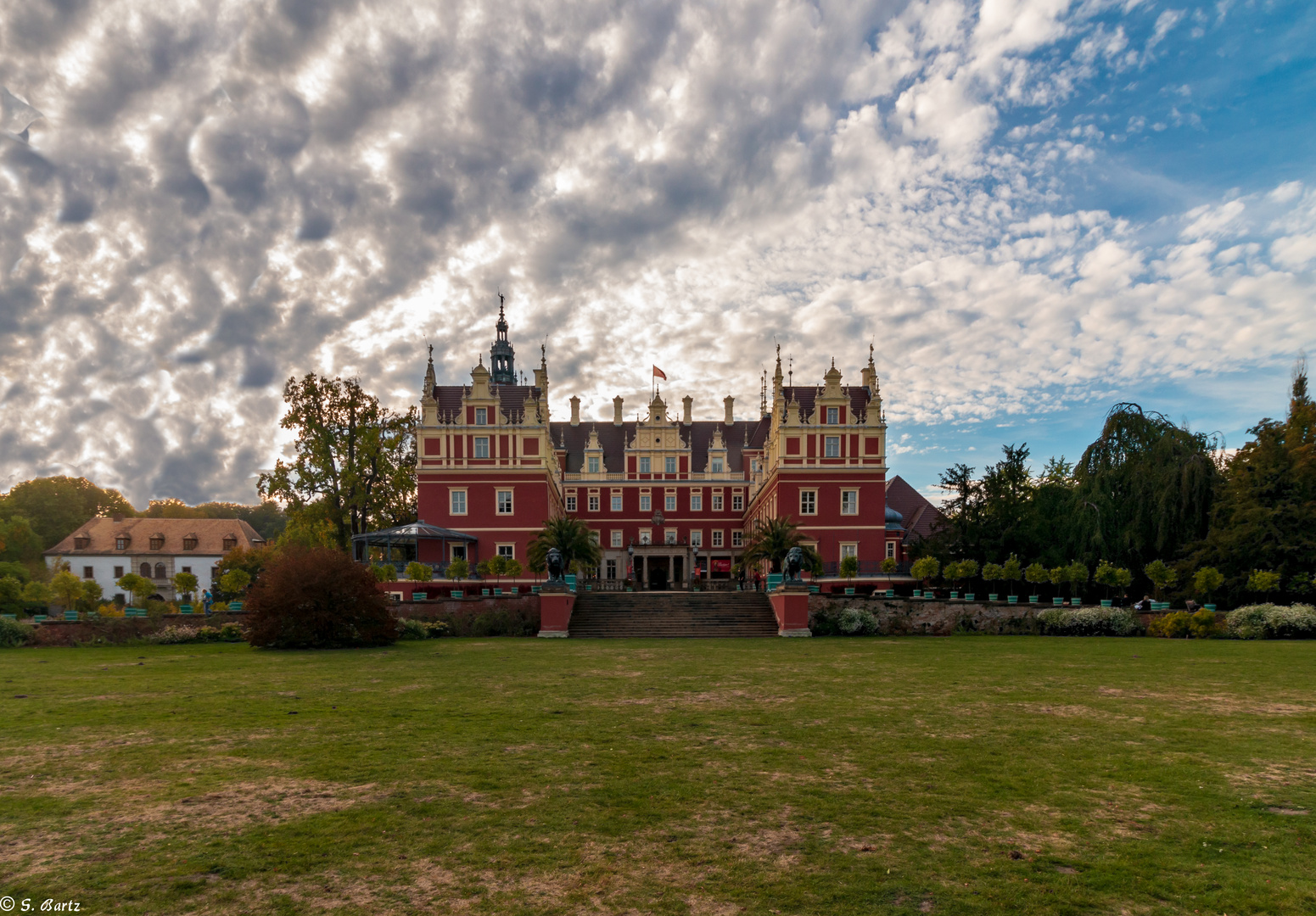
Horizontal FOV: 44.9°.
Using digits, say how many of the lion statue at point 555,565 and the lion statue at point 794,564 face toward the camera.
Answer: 2

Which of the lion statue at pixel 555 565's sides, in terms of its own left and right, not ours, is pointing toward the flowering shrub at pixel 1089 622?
left

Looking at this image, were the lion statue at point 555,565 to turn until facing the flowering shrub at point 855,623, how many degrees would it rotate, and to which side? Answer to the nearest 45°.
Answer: approximately 90° to its left

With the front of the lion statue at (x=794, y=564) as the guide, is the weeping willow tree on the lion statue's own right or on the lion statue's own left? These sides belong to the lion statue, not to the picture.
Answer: on the lion statue's own left

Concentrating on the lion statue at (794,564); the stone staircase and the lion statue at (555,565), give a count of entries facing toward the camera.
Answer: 3

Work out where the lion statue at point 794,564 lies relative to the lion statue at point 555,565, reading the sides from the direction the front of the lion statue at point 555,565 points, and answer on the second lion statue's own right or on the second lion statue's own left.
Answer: on the second lion statue's own left

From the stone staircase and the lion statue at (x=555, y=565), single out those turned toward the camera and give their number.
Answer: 2

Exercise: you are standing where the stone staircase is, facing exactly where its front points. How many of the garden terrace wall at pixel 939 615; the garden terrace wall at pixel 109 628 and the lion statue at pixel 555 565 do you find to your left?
1

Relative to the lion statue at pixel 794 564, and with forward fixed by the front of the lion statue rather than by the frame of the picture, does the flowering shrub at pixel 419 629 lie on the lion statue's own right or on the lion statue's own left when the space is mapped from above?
on the lion statue's own right

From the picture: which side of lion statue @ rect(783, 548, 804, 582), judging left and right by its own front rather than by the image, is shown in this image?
front

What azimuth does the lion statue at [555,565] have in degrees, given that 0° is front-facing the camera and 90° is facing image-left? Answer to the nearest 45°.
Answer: approximately 0°
